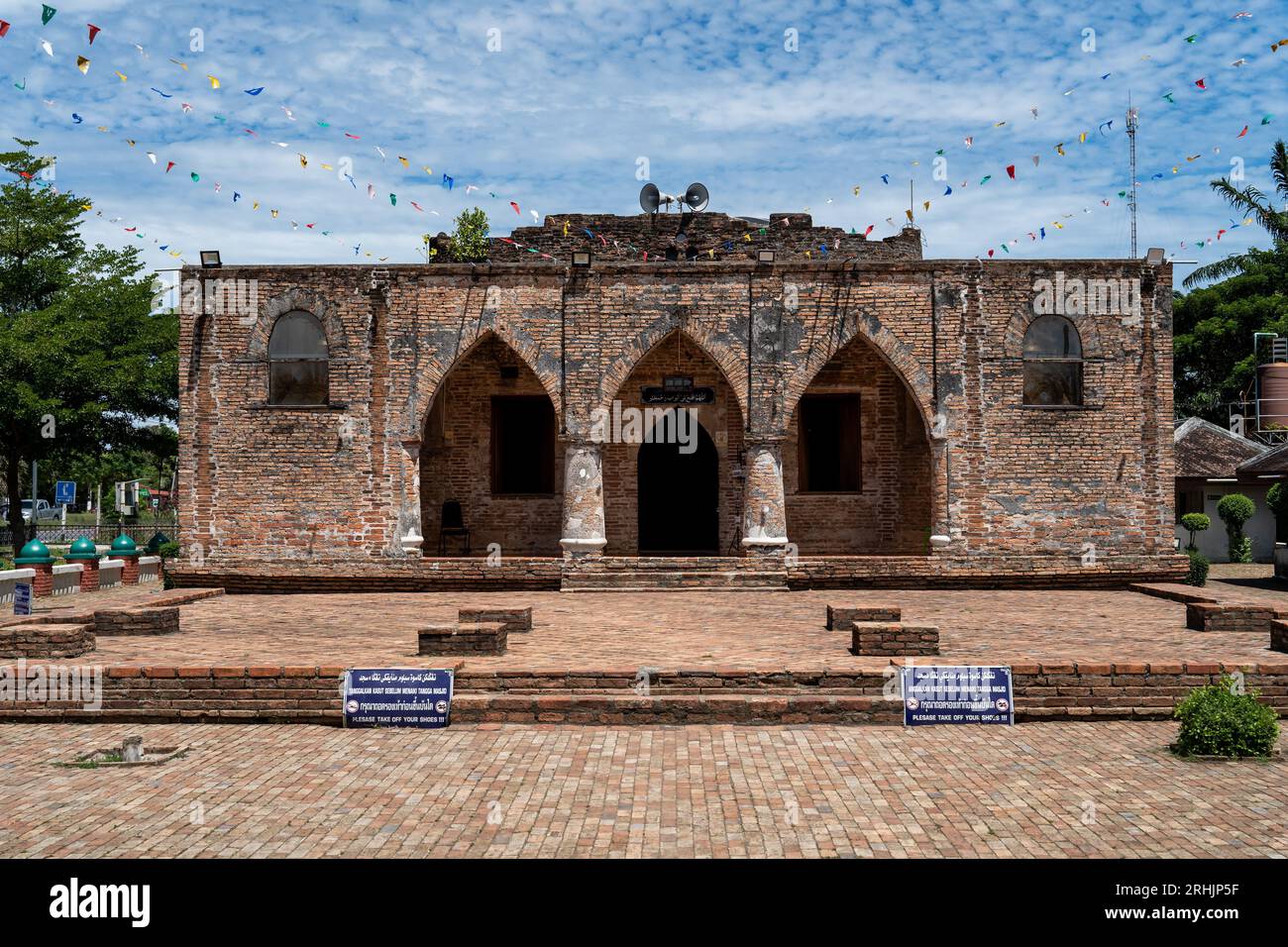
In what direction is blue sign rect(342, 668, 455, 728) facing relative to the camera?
toward the camera

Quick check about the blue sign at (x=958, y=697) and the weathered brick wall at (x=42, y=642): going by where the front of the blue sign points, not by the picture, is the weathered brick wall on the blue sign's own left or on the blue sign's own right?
on the blue sign's own right

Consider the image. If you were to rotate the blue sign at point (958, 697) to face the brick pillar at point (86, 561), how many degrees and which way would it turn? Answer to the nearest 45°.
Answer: approximately 135° to its right

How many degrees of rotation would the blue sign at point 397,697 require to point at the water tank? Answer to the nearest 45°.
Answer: approximately 135° to its left

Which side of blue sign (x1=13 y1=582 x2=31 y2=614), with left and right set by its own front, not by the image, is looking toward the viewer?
front

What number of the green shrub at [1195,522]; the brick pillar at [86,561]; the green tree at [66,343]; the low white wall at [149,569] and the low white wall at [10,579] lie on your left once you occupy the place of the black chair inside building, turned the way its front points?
1

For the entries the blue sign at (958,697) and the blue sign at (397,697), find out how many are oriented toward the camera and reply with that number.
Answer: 2

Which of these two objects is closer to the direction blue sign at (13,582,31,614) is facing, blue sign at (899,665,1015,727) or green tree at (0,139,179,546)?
the blue sign

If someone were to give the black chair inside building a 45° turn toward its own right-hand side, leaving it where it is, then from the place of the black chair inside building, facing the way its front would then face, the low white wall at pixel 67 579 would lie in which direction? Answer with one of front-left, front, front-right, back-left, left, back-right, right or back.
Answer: front-right

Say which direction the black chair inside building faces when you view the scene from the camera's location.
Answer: facing the viewer

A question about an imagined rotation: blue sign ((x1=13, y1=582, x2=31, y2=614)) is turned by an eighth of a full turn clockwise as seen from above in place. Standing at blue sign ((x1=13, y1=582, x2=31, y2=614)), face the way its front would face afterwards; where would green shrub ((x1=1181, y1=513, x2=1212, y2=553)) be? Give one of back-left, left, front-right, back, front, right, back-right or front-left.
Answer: back-left

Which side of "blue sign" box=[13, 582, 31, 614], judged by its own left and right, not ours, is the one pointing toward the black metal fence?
back

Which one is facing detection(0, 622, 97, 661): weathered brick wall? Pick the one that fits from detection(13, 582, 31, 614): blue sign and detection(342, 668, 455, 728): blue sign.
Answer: detection(13, 582, 31, 614): blue sign

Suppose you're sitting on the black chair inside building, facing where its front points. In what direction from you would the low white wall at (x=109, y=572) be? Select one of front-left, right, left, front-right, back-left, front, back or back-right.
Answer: right

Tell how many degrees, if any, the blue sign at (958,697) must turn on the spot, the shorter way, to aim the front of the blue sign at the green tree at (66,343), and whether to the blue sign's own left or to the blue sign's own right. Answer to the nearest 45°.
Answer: approximately 135° to the blue sign's own right
